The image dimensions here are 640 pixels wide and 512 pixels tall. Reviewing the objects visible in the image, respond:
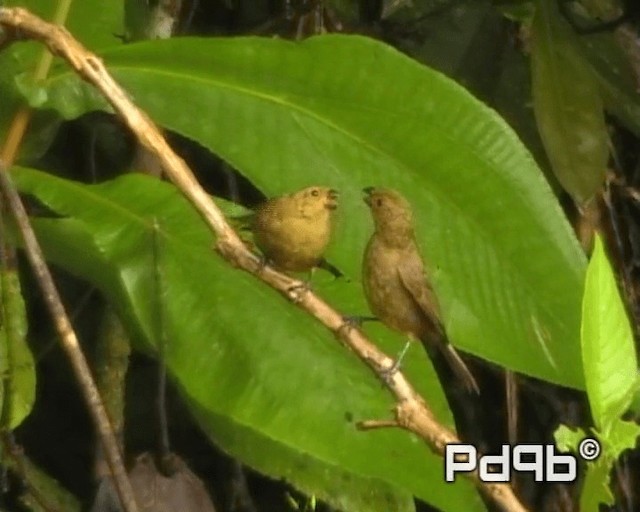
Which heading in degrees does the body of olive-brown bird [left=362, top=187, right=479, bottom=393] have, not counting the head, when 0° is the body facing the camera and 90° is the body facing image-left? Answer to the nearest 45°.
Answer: approximately 90°

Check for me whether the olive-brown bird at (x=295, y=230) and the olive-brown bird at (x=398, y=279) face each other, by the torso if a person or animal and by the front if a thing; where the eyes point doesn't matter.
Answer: yes

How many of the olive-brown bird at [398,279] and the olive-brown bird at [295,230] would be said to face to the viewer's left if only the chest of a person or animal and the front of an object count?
1
